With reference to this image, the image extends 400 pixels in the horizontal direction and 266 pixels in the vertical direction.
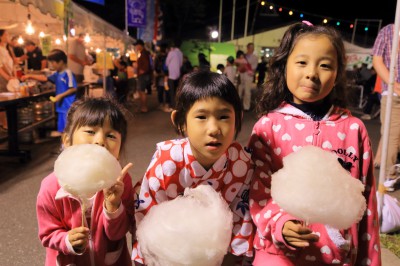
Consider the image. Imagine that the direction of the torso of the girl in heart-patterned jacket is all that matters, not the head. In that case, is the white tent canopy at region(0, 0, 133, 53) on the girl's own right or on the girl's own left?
on the girl's own right

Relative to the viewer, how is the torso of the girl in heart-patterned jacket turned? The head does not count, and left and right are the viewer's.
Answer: facing the viewer

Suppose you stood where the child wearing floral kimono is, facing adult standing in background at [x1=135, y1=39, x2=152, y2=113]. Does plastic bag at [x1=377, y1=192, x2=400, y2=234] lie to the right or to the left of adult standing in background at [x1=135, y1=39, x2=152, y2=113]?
right

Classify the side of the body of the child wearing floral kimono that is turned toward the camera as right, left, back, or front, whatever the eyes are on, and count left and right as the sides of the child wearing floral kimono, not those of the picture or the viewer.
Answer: front

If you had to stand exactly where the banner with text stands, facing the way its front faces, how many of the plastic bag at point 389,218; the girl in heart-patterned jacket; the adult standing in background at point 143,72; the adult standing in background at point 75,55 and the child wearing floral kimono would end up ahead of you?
5

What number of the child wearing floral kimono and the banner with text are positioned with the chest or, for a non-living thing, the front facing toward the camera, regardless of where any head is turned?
2

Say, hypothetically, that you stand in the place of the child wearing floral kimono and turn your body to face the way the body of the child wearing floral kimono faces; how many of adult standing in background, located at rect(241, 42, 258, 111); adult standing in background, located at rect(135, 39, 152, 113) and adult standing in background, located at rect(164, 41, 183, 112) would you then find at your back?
3

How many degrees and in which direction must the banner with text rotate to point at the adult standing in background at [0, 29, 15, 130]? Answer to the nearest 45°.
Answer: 0° — it already faces them

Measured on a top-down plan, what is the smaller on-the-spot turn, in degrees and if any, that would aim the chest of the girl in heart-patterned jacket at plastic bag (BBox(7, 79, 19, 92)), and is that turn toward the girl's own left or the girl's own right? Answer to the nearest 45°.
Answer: approximately 135° to the girl's own right

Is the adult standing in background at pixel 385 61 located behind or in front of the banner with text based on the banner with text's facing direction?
in front

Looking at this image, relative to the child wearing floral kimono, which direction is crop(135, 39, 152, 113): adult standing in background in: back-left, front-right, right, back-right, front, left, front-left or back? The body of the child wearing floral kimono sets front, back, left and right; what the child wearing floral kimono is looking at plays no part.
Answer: back

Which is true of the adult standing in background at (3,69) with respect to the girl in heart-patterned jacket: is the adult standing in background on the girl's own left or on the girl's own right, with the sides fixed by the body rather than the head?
on the girl's own right

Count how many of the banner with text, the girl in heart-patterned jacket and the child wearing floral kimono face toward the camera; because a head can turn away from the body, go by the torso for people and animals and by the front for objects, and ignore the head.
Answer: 3

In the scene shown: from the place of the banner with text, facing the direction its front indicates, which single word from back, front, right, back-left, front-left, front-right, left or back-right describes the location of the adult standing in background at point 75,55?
front
